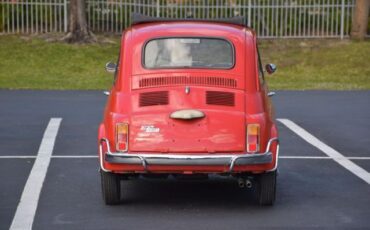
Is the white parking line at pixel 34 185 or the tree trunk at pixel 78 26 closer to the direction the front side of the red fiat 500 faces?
the tree trunk

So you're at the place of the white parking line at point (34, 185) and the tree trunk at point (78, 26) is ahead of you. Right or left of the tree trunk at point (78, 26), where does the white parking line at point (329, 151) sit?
right

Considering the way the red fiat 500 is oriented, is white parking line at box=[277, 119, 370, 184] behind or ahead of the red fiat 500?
ahead

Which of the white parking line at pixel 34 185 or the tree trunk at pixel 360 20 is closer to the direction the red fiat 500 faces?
the tree trunk

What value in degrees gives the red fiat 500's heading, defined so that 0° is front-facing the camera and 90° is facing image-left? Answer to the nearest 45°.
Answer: approximately 180°

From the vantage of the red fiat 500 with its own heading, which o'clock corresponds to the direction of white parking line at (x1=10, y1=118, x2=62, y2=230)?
The white parking line is roughly at 10 o'clock from the red fiat 500.

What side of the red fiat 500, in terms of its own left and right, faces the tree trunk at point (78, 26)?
front

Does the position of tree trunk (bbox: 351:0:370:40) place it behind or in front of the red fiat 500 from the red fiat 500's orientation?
in front
